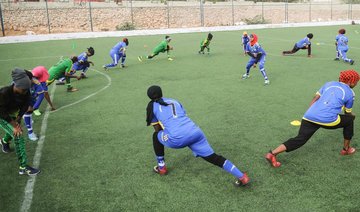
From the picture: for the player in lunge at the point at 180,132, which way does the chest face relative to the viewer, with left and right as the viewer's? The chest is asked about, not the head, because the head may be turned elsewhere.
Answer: facing away from the viewer and to the left of the viewer

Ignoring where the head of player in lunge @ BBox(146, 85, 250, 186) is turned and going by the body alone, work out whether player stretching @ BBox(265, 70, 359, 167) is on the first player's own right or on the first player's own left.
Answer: on the first player's own right

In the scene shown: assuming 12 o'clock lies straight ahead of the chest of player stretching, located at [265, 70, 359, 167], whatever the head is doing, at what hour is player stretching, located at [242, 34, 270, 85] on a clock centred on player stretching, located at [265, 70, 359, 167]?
player stretching, located at [242, 34, 270, 85] is roughly at 10 o'clock from player stretching, located at [265, 70, 359, 167].

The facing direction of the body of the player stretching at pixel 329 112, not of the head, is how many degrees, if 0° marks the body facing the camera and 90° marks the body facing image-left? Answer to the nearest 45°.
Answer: approximately 225°

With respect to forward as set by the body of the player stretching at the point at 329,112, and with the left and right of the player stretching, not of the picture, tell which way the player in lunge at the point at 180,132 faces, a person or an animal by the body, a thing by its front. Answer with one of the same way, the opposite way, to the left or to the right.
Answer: to the left
